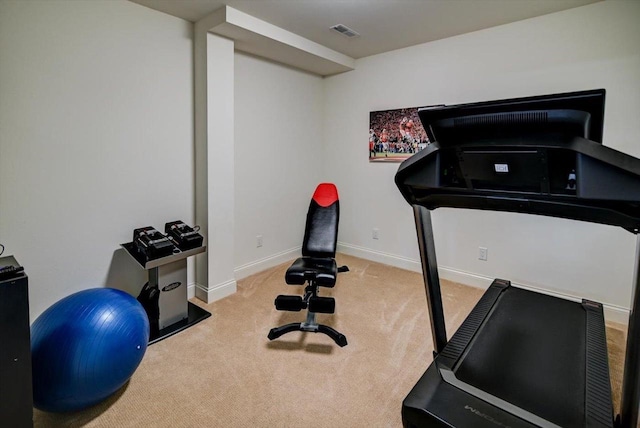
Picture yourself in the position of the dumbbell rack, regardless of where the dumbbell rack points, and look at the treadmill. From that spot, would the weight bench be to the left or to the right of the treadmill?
left

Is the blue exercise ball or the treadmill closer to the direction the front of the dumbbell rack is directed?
the treadmill

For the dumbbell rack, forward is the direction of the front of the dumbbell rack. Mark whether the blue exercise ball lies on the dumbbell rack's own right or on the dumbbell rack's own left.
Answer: on the dumbbell rack's own right

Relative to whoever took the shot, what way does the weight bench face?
facing the viewer

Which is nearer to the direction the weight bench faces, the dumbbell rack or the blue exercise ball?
the blue exercise ball

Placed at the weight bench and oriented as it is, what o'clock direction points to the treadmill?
The treadmill is roughly at 11 o'clock from the weight bench.

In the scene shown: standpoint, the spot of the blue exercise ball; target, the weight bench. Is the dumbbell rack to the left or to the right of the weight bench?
left

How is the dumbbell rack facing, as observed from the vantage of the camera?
facing the viewer and to the right of the viewer

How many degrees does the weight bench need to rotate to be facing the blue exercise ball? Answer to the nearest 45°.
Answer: approximately 45° to its right

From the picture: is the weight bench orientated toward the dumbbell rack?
no

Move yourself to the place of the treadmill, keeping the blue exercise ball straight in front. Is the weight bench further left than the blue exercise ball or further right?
right

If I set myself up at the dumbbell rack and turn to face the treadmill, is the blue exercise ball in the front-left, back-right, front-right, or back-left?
front-right

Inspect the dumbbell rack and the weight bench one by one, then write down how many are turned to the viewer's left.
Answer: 0

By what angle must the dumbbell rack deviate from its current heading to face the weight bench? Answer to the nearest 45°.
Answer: approximately 45° to its left
